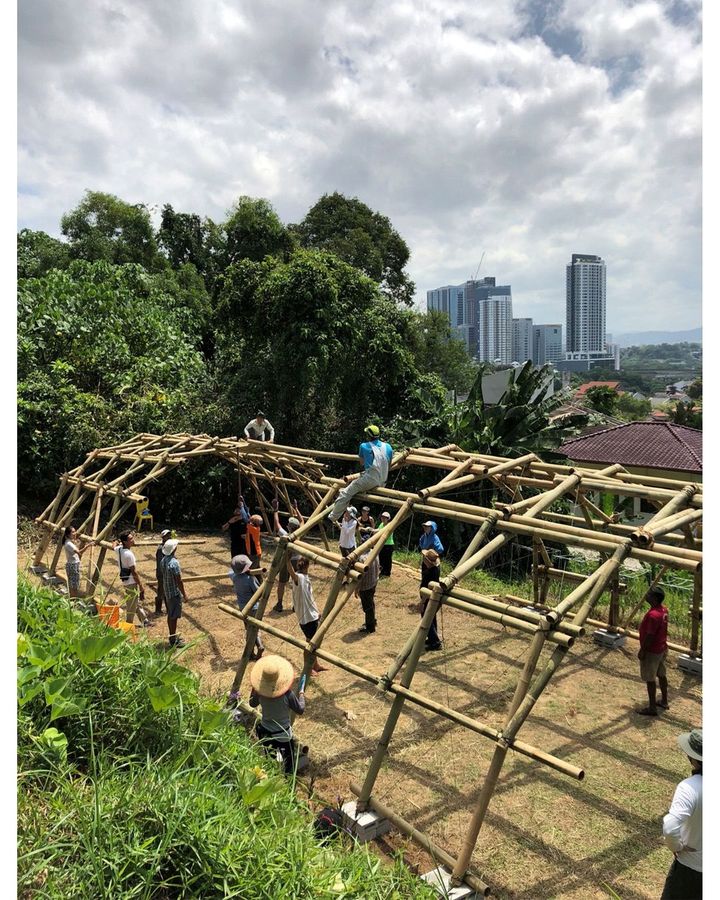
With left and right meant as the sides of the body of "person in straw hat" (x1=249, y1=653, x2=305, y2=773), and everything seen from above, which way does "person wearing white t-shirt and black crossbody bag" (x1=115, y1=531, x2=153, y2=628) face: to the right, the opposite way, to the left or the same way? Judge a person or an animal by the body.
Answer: to the right

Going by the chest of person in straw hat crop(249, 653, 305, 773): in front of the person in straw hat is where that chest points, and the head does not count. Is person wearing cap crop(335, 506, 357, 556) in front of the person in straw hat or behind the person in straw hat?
in front

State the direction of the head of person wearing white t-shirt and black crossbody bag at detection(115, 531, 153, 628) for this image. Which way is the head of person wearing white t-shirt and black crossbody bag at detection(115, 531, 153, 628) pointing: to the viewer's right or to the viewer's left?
to the viewer's right

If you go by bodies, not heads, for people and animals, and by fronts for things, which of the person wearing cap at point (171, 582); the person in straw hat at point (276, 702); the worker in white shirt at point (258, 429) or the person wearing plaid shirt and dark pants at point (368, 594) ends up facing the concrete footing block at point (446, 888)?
the worker in white shirt

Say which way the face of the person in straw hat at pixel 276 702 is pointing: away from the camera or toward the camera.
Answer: away from the camera

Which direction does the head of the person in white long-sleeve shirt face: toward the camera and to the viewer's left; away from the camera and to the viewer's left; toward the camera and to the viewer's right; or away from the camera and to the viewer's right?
away from the camera and to the viewer's left

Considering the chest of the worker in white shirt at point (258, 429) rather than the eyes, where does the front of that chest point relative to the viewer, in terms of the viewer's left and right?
facing the viewer

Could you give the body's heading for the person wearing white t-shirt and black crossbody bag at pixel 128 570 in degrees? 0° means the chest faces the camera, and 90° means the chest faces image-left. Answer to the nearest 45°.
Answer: approximately 270°

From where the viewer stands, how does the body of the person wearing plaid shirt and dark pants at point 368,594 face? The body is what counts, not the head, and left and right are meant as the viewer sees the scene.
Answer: facing to the left of the viewer

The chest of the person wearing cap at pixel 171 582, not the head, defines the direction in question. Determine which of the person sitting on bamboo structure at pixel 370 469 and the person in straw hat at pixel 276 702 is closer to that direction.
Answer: the person sitting on bamboo structure

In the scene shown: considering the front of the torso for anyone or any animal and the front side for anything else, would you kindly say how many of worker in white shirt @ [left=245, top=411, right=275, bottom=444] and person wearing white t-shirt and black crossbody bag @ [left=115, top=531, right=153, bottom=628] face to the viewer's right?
1

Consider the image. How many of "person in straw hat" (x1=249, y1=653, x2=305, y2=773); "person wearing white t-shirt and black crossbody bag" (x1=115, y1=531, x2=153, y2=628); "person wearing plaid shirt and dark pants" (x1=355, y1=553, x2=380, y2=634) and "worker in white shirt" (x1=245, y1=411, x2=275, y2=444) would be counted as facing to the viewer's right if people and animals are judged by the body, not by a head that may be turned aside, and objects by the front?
1

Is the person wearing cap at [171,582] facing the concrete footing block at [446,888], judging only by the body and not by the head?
no

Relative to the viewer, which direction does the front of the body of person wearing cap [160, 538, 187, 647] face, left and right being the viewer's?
facing away from the viewer and to the right of the viewer

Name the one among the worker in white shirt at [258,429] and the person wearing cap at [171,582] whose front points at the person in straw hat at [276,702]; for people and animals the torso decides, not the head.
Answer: the worker in white shirt

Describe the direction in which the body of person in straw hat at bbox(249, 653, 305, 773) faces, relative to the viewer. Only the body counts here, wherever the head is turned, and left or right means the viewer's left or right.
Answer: facing away from the viewer
